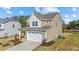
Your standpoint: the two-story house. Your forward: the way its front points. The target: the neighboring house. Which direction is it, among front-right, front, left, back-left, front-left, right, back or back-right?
front-right
